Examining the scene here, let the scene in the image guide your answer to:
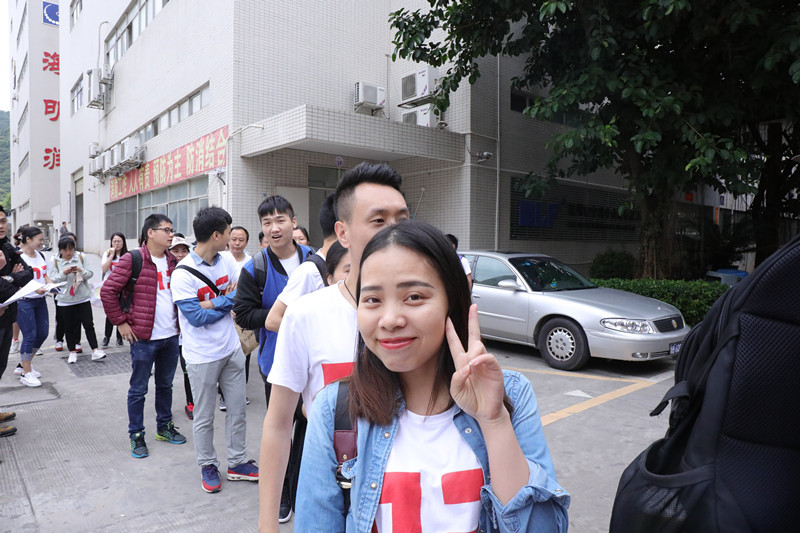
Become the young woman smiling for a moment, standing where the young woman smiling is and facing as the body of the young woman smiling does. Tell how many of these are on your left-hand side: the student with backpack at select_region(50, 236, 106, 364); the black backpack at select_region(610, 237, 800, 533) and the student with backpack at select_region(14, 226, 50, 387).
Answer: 1

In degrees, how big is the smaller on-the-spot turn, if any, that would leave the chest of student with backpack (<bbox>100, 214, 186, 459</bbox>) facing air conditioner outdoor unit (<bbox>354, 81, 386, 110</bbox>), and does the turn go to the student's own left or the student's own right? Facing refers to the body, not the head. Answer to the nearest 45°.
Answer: approximately 90° to the student's own left

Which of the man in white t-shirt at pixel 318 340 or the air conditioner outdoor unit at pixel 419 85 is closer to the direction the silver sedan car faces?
the man in white t-shirt

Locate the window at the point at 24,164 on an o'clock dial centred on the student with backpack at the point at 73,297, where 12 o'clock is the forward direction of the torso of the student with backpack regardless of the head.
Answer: The window is roughly at 6 o'clock from the student with backpack.

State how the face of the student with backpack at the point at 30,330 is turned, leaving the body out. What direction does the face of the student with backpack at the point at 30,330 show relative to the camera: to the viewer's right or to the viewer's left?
to the viewer's right

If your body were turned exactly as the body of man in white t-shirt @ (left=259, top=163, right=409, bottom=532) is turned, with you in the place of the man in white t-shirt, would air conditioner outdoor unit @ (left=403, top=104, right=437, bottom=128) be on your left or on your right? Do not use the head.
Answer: on your left
